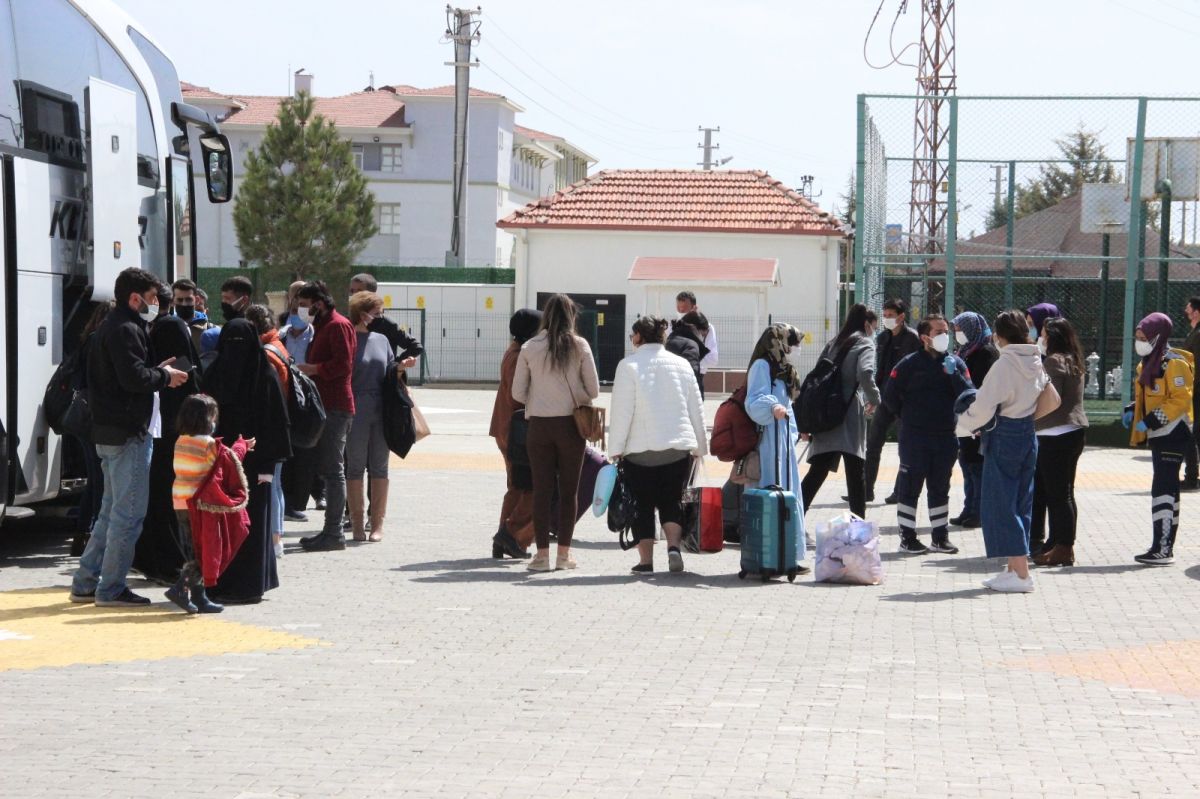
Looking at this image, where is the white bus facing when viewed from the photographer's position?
facing away from the viewer and to the right of the viewer

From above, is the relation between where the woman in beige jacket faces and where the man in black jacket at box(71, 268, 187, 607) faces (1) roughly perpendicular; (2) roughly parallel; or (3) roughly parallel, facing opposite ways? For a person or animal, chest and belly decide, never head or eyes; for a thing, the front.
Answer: roughly perpendicular

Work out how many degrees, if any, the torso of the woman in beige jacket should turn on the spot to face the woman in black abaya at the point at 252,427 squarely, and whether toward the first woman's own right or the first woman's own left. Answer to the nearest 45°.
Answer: approximately 135° to the first woman's own left

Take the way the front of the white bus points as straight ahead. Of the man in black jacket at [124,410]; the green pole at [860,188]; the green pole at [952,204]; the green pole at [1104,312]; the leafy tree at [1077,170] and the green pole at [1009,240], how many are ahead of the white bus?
5

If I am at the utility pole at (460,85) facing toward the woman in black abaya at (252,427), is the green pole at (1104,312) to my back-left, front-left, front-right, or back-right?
front-left

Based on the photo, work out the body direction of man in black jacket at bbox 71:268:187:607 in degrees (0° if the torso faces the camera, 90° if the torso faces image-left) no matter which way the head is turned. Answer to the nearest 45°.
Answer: approximately 270°

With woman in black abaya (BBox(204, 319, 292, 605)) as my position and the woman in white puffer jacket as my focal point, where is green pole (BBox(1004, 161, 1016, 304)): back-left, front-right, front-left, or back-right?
front-left

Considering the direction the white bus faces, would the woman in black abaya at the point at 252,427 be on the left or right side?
on its right

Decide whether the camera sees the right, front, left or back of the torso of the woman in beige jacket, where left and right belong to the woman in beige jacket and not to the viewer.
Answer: back

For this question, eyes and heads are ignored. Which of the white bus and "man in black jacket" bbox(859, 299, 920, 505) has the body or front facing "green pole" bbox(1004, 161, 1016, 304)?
the white bus

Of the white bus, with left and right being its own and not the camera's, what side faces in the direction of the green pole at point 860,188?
front

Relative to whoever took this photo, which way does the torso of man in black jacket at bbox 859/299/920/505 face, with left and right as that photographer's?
facing the viewer and to the left of the viewer

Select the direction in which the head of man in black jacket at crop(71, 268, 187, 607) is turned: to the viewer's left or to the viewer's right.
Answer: to the viewer's right

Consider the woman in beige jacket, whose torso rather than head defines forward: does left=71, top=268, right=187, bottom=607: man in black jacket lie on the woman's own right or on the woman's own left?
on the woman's own left

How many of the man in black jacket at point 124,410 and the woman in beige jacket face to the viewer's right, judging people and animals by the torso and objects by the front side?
1

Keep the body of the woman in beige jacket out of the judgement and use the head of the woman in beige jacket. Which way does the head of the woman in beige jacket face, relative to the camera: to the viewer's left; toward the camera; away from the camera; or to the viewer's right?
away from the camera
